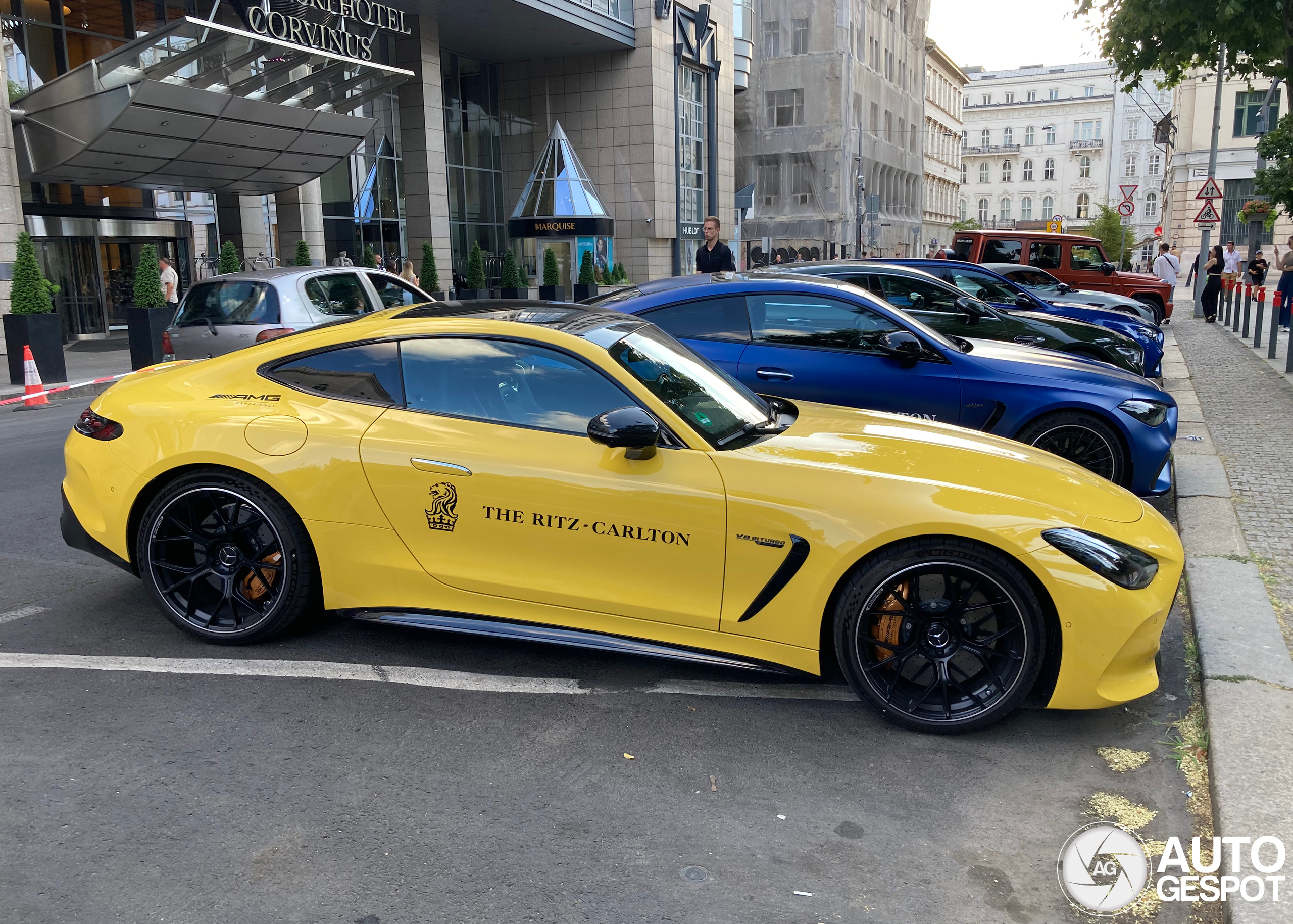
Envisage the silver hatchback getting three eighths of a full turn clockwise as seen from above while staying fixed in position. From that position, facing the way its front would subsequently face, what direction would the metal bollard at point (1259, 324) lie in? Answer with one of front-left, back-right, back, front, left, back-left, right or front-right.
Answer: left

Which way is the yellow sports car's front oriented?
to the viewer's right

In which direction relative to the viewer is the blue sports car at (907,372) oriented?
to the viewer's right

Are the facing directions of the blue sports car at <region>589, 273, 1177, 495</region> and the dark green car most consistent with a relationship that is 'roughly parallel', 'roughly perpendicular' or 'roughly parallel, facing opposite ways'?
roughly parallel

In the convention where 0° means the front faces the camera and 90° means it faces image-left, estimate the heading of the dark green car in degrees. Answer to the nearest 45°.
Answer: approximately 270°

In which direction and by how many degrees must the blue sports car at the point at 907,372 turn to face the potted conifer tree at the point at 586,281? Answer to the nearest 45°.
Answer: approximately 90° to its left

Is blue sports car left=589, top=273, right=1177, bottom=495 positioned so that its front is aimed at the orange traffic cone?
no

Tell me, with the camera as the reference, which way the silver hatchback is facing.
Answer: facing away from the viewer and to the right of the viewer

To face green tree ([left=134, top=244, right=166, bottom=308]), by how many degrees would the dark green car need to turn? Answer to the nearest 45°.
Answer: approximately 180°

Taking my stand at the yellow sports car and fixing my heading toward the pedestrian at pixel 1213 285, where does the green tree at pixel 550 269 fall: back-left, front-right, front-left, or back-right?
front-left

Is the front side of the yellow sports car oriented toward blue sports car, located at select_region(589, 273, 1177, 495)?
no

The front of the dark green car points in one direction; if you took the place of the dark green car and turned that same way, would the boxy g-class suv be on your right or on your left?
on your left

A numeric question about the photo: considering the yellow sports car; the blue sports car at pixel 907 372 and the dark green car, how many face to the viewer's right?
3

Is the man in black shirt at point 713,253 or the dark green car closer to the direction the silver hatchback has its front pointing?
the man in black shirt

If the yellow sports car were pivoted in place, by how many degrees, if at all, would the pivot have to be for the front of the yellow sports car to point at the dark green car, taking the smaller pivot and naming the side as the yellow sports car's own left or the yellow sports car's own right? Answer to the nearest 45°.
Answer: approximately 45° to the yellow sports car's own left
